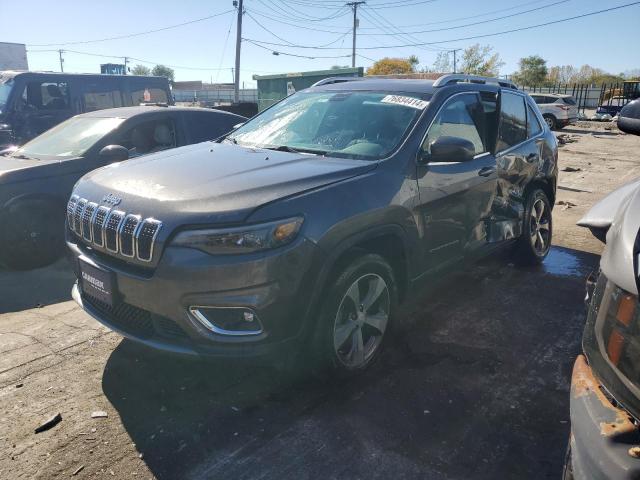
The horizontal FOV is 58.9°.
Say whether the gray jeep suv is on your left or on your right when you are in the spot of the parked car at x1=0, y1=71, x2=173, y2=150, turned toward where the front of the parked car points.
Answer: on your left

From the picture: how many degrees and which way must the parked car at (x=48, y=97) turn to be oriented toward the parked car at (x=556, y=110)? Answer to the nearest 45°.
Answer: approximately 180°

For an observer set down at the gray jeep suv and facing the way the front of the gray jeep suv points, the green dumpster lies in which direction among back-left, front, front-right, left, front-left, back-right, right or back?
back-right

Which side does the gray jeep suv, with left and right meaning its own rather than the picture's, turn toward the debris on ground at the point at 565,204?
back

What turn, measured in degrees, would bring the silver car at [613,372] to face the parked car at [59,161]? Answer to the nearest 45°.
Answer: approximately 45° to its right

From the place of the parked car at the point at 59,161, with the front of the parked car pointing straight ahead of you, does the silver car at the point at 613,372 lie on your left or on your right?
on your left

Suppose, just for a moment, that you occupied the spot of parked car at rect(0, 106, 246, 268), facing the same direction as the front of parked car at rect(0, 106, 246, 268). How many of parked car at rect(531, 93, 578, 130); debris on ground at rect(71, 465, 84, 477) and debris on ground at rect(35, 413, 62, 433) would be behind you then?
1

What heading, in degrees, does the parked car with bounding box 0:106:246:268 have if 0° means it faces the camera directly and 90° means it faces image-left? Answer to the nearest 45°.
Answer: approximately 45°

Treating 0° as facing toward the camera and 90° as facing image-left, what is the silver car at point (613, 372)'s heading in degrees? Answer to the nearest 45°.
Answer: approximately 45°

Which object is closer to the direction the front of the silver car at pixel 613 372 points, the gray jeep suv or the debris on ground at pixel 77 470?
the debris on ground

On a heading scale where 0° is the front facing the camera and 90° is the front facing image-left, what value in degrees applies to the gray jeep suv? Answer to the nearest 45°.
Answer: approximately 45°

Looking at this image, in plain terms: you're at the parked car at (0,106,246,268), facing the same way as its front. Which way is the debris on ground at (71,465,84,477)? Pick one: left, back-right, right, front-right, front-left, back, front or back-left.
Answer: front-left
